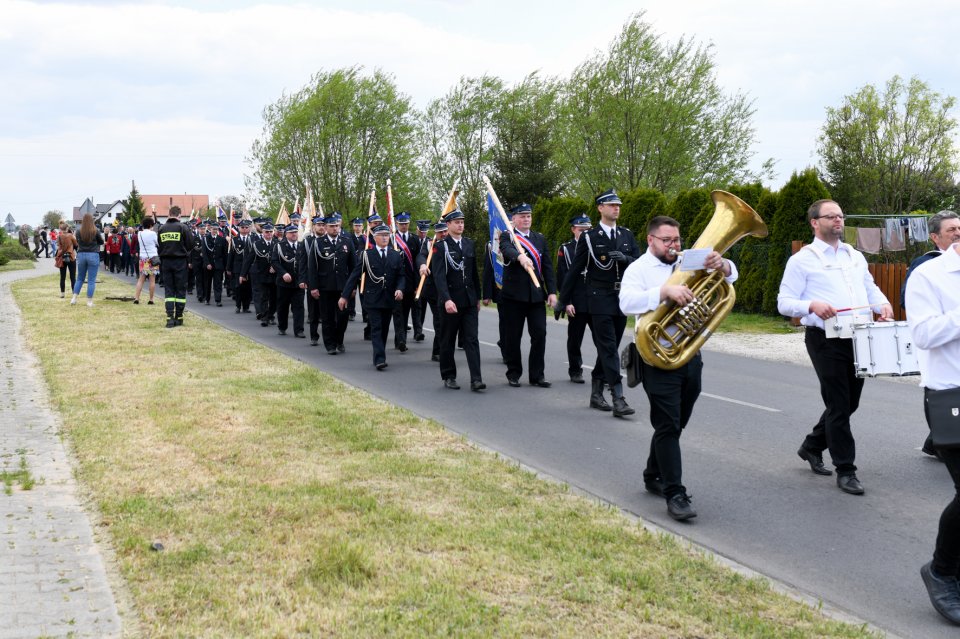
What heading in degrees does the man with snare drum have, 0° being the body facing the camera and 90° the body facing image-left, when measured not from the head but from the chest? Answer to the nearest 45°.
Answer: approximately 315°

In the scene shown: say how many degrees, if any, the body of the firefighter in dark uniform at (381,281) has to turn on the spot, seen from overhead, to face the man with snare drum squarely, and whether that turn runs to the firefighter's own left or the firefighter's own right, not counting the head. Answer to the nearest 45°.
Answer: approximately 45° to the firefighter's own left

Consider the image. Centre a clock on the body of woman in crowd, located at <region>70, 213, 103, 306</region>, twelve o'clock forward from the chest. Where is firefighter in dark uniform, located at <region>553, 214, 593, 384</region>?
The firefighter in dark uniform is roughly at 5 o'clock from the woman in crowd.

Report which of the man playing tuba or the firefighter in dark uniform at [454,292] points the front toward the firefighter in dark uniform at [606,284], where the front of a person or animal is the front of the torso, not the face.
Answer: the firefighter in dark uniform at [454,292]

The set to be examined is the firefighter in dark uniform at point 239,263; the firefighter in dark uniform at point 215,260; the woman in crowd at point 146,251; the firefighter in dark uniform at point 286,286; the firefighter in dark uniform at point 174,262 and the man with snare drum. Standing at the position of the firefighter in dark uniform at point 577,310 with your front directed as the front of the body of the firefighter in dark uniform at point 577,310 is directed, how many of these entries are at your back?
5

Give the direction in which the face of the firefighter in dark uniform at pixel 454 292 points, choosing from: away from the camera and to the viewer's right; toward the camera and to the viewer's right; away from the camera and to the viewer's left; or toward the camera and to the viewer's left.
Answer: toward the camera and to the viewer's right

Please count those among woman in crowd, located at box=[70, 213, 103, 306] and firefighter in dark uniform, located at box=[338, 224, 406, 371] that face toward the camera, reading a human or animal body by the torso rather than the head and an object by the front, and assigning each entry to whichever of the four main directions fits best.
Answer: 1

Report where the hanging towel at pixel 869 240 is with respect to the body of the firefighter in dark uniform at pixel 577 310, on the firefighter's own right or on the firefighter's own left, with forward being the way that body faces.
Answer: on the firefighter's own left

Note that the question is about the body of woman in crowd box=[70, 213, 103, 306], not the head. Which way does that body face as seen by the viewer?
away from the camera

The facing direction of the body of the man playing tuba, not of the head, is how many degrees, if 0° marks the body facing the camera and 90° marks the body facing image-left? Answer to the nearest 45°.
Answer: approximately 315°

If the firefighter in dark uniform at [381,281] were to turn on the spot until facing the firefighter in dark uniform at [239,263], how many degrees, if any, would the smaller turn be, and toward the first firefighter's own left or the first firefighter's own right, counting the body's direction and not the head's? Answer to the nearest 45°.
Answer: approximately 180°

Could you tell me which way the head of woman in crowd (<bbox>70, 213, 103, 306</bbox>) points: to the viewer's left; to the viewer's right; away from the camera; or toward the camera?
away from the camera

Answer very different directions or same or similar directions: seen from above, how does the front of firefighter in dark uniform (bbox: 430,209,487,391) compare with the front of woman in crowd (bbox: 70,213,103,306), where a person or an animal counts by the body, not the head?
very different directions

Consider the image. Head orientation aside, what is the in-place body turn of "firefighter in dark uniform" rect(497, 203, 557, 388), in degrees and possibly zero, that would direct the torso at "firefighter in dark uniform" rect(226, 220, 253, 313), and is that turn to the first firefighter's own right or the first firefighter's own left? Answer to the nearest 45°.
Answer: approximately 180°
